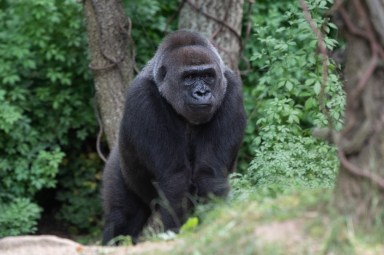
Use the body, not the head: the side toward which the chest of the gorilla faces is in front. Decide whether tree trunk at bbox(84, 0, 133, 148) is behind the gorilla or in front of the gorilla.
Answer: behind

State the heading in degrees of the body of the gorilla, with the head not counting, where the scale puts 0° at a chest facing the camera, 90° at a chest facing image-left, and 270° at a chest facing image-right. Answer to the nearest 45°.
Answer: approximately 315°

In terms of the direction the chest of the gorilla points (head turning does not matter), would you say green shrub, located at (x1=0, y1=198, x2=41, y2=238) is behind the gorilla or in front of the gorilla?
behind

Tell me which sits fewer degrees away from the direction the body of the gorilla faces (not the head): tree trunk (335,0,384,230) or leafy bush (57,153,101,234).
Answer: the tree trunk

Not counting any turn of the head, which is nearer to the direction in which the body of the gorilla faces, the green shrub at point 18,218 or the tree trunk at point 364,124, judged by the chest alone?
the tree trunk

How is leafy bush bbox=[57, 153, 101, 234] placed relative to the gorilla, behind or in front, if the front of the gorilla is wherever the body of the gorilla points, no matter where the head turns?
behind
